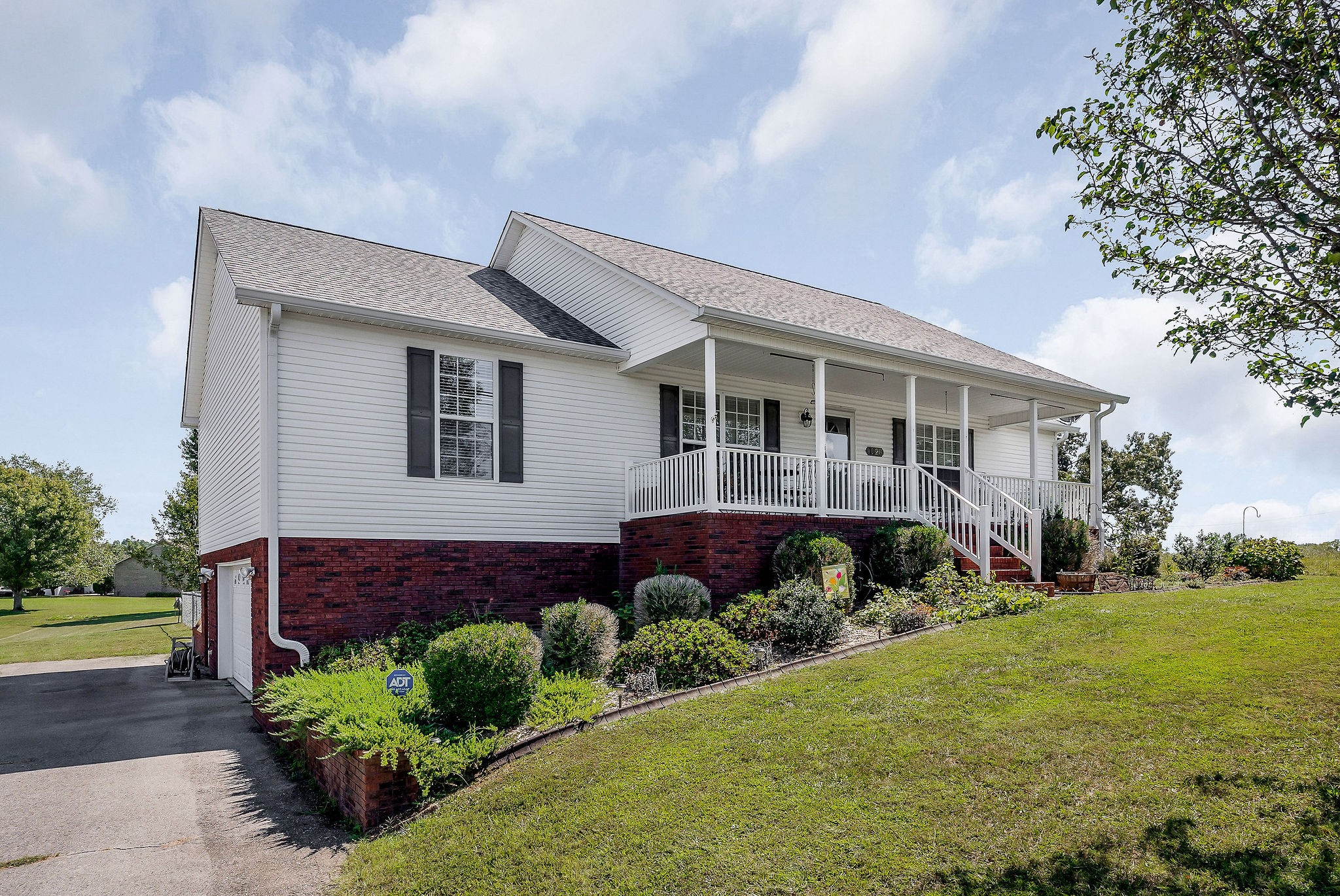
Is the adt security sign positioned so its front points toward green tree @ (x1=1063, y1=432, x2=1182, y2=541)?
no

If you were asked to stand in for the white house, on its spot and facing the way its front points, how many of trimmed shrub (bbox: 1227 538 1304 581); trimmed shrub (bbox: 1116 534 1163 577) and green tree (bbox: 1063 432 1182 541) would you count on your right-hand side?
0

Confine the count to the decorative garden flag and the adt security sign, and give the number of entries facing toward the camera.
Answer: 2

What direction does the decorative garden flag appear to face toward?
toward the camera

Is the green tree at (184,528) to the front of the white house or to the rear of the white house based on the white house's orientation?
to the rear

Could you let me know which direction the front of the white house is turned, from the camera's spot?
facing the viewer and to the right of the viewer

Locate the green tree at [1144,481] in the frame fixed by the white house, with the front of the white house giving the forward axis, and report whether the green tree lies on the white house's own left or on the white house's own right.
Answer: on the white house's own left

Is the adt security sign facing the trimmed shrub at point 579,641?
no

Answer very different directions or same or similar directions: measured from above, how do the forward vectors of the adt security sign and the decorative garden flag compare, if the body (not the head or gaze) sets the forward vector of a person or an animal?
same or similar directions
